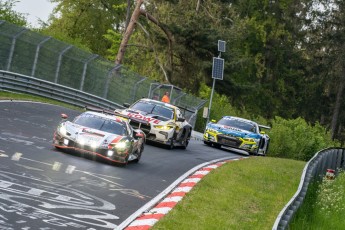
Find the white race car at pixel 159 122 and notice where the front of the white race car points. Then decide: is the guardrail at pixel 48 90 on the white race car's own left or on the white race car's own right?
on the white race car's own right

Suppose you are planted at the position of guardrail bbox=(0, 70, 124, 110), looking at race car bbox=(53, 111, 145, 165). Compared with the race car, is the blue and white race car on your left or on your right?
left

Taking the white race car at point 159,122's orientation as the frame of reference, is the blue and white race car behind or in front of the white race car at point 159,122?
behind

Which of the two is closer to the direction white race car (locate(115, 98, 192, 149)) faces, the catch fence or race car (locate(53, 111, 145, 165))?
the race car

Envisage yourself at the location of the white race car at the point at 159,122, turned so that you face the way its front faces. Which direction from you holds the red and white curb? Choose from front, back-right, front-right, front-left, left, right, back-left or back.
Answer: front-left

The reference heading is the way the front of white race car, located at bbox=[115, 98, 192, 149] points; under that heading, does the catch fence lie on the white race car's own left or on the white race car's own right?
on the white race car's own right

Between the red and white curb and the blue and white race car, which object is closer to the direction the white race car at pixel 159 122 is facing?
the red and white curb

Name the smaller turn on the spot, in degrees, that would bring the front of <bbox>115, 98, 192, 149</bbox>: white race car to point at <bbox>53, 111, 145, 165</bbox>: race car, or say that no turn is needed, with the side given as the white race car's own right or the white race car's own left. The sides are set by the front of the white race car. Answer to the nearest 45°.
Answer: approximately 45° to the white race car's own left

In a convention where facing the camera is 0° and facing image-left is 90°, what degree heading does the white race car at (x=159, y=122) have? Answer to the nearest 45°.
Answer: approximately 45°

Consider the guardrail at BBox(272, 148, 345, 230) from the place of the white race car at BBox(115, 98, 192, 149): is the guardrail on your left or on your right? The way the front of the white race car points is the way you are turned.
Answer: on your left

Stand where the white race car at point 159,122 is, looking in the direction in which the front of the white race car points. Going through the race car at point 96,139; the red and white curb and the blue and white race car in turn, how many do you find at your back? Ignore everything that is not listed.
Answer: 1
